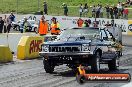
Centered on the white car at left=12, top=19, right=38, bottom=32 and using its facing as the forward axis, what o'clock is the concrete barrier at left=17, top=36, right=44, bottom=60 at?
The concrete barrier is roughly at 9 o'clock from the white car.

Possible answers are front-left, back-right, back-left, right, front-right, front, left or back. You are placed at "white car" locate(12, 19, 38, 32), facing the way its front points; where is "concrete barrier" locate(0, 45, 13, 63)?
left

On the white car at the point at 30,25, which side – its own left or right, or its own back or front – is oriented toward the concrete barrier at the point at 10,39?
left

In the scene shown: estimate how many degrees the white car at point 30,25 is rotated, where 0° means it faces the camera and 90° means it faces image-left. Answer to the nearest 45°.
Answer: approximately 90°
